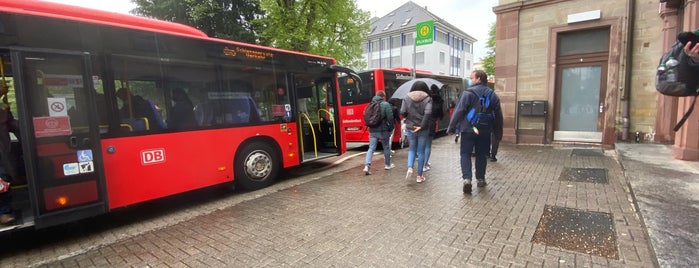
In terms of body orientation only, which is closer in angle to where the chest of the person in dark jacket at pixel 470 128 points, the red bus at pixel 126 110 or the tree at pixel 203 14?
the tree

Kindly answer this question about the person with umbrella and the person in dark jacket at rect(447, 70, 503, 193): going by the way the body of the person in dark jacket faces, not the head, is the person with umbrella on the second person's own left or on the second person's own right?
on the second person's own left

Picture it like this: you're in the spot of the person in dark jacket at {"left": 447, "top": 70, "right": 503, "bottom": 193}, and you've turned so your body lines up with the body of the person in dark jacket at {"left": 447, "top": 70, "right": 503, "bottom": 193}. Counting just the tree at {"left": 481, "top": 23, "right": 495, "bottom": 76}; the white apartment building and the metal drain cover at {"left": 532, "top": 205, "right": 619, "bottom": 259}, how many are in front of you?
2

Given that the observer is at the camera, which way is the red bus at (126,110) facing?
facing away from the viewer and to the right of the viewer

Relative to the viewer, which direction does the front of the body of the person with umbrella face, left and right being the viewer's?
facing away from the viewer

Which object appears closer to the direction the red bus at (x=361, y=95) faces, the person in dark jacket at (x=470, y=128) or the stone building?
the stone building

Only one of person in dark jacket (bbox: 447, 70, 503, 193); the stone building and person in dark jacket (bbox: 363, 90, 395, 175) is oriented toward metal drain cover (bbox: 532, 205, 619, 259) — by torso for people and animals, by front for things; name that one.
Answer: the stone building

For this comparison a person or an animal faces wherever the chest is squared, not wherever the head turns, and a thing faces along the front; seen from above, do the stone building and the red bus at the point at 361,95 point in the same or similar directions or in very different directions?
very different directions

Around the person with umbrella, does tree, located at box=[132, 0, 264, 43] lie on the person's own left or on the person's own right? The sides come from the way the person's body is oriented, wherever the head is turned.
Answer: on the person's own left

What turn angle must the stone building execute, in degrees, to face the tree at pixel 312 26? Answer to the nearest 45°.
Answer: approximately 90° to its right

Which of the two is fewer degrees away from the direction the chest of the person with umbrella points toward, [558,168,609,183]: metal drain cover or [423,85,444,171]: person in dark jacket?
the person in dark jacket

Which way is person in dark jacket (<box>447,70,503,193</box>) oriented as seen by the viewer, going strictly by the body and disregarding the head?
away from the camera

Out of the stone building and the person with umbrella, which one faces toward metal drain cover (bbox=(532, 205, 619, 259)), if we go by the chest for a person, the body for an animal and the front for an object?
the stone building

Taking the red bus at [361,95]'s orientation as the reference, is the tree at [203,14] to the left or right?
on its left
